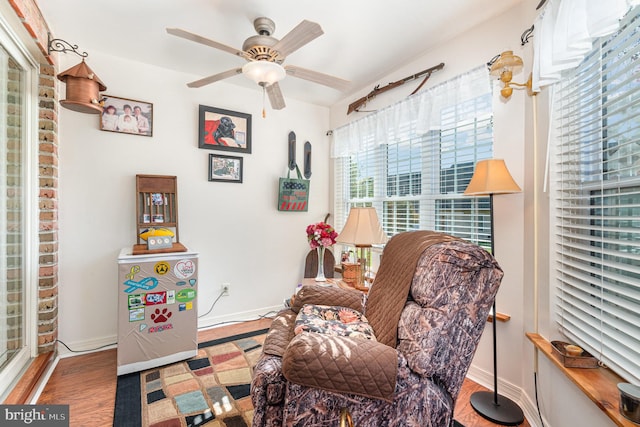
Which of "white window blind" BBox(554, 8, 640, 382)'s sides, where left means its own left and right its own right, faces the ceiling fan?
front

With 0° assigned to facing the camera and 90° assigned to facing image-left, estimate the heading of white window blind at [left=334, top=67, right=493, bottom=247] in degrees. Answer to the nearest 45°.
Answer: approximately 45°

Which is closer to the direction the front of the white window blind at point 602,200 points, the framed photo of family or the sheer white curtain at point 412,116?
the framed photo of family

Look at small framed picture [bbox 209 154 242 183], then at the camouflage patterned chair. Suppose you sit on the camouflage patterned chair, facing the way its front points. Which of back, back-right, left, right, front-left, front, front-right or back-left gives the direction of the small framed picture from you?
front-right

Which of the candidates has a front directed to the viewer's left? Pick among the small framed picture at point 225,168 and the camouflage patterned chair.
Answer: the camouflage patterned chair

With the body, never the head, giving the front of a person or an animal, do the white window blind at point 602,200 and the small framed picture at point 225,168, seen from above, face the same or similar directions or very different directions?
very different directions

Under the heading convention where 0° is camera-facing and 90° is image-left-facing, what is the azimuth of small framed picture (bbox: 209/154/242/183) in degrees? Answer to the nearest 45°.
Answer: approximately 315°

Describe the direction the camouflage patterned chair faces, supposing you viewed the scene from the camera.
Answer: facing to the left of the viewer

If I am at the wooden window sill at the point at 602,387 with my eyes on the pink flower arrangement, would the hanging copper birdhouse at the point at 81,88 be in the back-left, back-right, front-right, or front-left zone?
front-left

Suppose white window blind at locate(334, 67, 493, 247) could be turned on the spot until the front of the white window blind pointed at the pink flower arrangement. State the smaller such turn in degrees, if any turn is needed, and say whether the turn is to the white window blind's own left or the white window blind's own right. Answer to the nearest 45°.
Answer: approximately 45° to the white window blind's own right

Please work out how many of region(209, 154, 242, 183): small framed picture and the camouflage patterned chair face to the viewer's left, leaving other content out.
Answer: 1

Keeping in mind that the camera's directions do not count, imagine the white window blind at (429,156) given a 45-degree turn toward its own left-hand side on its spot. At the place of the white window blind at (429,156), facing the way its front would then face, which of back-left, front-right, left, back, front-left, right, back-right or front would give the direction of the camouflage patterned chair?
front
